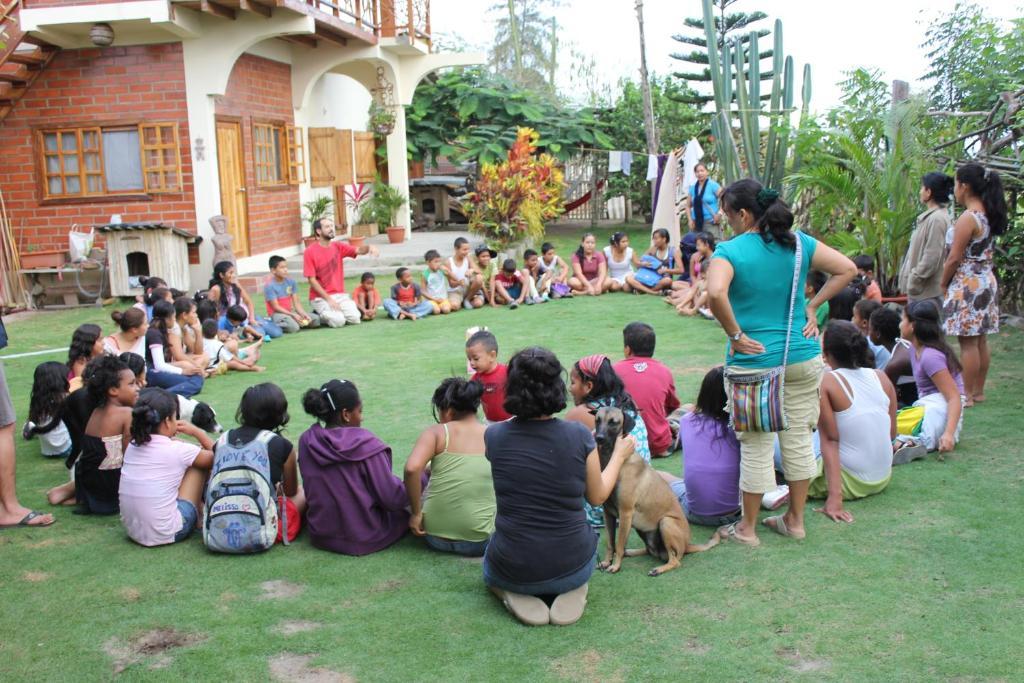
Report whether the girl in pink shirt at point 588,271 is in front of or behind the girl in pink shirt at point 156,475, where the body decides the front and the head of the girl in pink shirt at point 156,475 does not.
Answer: in front

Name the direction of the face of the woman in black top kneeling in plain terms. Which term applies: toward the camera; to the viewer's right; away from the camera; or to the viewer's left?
away from the camera

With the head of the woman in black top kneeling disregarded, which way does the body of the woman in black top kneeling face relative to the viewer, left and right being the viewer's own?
facing away from the viewer

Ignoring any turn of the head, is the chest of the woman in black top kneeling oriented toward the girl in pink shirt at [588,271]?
yes

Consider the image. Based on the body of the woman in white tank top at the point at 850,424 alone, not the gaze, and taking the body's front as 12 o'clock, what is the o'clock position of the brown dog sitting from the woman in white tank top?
The brown dog sitting is roughly at 9 o'clock from the woman in white tank top.

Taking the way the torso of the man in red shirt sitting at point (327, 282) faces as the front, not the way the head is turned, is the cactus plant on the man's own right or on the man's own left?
on the man's own left

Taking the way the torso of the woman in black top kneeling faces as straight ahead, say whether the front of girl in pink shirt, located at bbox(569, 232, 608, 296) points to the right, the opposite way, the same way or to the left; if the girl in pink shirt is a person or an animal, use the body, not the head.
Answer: the opposite way

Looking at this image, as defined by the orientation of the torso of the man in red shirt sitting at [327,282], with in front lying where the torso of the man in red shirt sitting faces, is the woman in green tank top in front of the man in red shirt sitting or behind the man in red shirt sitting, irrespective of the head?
in front

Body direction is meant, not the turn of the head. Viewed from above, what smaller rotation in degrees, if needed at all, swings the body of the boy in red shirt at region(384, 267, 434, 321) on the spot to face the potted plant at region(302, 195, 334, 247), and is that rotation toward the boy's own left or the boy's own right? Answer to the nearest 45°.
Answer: approximately 180°

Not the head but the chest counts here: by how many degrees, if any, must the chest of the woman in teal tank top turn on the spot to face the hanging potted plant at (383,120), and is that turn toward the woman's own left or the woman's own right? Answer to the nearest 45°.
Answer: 0° — they already face it

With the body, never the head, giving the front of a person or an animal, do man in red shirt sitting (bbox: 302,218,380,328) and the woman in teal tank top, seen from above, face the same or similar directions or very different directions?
very different directions

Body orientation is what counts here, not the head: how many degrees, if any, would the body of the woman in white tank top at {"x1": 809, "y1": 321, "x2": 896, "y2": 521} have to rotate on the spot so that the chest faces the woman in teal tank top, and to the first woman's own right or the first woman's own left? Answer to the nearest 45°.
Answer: approximately 90° to the first woman's own left

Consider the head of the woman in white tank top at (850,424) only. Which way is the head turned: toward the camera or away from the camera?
away from the camera

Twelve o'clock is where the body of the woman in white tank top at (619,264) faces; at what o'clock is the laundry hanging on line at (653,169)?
The laundry hanging on line is roughly at 6 o'clock from the woman in white tank top.

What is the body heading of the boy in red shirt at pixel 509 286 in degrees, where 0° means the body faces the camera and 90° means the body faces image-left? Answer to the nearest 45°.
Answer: approximately 0°

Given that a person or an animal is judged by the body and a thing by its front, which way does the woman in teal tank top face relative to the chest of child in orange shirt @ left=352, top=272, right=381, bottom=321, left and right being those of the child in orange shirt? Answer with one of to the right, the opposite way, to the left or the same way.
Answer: the opposite way
